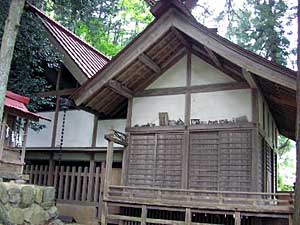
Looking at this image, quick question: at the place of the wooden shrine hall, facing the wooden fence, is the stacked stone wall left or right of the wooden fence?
left
